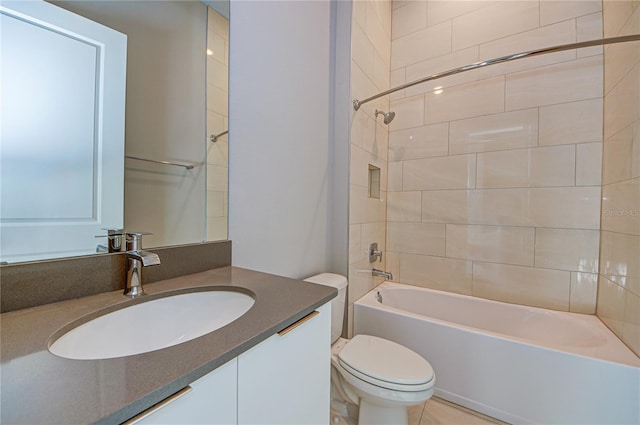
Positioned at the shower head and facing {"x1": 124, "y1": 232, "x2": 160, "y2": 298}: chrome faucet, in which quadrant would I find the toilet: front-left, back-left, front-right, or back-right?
front-left

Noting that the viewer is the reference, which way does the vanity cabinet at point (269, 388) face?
facing the viewer and to the right of the viewer

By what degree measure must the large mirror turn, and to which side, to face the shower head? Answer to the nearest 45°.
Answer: approximately 45° to its left

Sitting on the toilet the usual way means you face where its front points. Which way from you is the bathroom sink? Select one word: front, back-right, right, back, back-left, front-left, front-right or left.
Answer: right

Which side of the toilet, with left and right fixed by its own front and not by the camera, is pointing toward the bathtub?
left

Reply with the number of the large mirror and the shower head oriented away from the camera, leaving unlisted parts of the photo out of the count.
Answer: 0

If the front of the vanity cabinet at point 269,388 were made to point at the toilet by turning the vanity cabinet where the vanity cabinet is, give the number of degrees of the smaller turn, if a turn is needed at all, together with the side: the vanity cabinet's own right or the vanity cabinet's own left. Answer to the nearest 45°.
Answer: approximately 90° to the vanity cabinet's own left

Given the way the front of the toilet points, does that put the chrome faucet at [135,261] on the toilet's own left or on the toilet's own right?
on the toilet's own right

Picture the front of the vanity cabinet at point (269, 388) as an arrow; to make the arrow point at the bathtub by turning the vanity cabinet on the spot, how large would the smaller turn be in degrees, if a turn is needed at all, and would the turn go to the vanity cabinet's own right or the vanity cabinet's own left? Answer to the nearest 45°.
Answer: approximately 45° to the vanity cabinet's own left

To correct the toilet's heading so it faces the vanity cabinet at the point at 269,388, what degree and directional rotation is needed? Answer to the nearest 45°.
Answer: approximately 45° to its right

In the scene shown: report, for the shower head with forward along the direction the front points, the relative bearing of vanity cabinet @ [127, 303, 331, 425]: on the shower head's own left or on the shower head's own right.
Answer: on the shower head's own right
